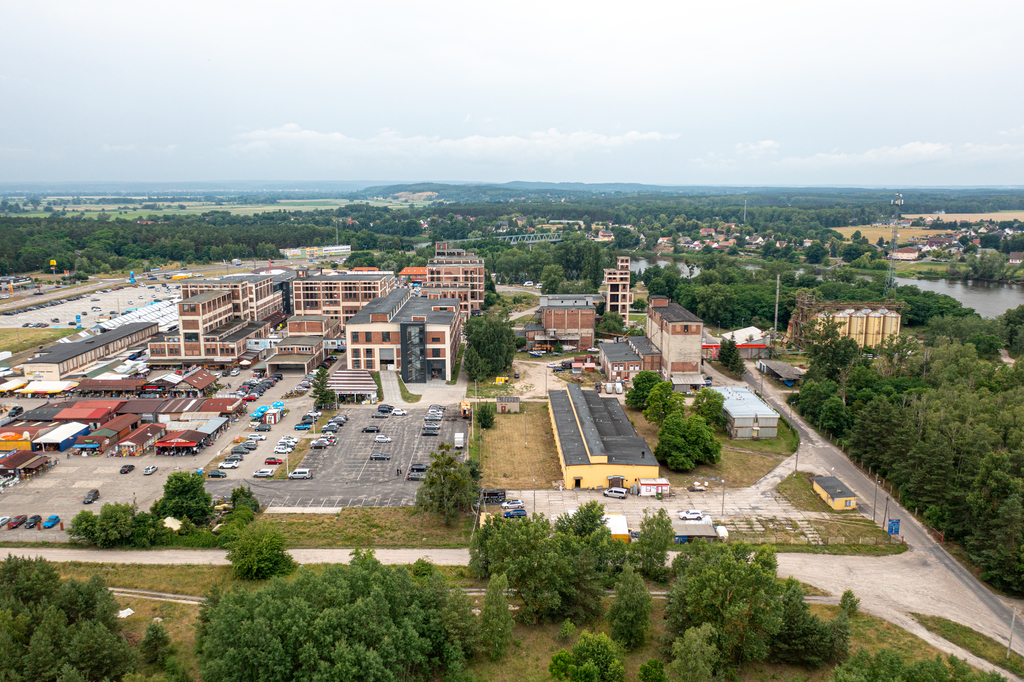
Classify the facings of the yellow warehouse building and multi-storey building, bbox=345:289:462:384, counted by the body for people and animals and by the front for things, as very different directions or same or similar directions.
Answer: same or similar directions

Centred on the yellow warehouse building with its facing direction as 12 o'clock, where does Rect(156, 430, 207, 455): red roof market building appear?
The red roof market building is roughly at 3 o'clock from the yellow warehouse building.

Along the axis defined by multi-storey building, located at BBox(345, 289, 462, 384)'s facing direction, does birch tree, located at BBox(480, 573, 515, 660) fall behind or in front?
in front

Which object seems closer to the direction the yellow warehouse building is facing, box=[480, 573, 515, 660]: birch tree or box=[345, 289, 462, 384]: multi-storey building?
the birch tree

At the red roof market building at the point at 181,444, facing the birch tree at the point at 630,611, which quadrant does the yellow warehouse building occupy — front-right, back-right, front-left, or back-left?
front-left

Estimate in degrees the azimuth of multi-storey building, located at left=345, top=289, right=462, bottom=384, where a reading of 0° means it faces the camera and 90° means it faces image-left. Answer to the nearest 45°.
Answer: approximately 0°

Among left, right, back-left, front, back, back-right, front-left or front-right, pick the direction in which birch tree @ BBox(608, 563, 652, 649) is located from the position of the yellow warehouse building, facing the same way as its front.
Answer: front

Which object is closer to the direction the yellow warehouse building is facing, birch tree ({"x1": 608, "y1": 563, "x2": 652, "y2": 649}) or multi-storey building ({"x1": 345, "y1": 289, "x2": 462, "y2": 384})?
the birch tree

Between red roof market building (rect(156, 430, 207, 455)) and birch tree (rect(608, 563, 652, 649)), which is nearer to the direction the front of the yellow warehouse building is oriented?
the birch tree

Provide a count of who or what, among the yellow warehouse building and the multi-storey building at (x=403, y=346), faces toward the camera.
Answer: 2

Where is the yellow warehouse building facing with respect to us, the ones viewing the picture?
facing the viewer

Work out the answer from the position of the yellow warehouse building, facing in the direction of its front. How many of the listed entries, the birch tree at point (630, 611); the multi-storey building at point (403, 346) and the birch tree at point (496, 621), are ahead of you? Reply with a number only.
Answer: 2

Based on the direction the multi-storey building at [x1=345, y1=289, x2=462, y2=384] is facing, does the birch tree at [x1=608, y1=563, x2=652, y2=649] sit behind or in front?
in front

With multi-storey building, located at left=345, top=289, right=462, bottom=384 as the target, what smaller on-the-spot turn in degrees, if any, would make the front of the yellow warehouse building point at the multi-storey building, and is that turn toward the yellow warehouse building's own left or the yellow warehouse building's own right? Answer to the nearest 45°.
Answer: approximately 135° to the yellow warehouse building's own right

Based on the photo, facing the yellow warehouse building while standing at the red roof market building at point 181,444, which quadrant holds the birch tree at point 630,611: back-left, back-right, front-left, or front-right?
front-right
